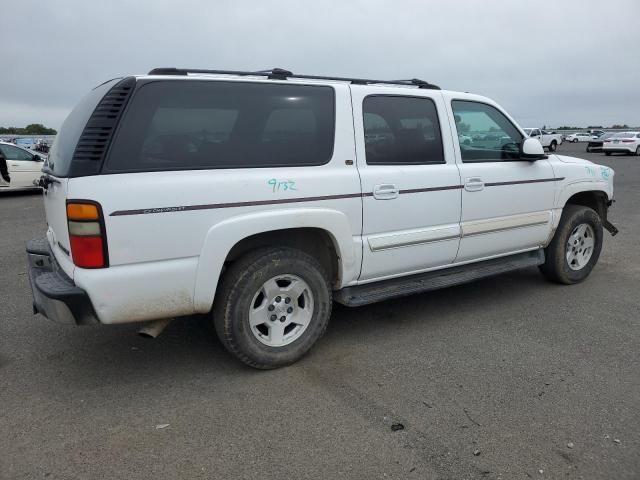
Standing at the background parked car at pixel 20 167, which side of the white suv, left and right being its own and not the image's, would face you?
left

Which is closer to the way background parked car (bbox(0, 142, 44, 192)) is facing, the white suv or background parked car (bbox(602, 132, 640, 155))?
the background parked car

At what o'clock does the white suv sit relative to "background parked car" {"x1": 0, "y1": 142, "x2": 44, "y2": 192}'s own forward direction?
The white suv is roughly at 3 o'clock from the background parked car.

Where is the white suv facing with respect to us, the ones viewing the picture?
facing away from the viewer and to the right of the viewer

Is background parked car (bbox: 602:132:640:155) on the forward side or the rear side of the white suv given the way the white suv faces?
on the forward side

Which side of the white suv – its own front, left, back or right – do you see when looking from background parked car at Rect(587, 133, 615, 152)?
front

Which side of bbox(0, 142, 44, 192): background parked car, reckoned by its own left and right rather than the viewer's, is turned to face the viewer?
right
